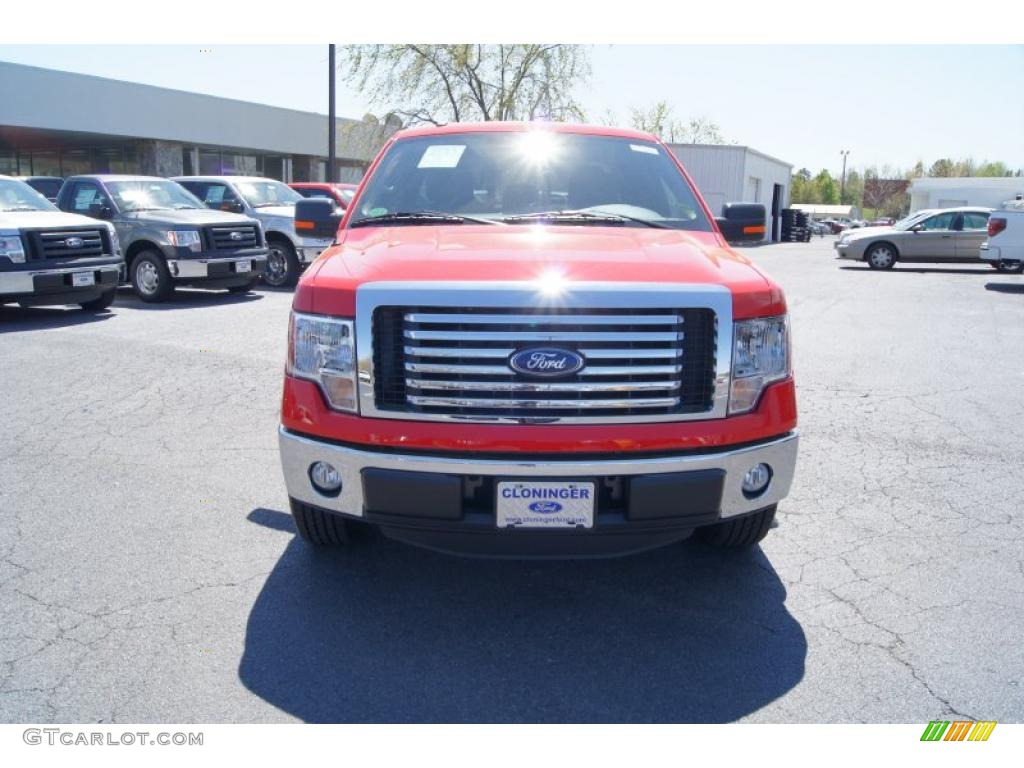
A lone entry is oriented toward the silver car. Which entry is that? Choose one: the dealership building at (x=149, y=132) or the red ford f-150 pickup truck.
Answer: the dealership building

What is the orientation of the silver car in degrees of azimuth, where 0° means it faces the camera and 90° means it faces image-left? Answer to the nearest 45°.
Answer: approximately 90°

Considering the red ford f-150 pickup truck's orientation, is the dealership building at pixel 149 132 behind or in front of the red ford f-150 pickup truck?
behind

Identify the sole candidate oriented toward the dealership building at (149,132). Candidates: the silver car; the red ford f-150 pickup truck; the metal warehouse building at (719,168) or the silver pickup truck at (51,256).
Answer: the silver car

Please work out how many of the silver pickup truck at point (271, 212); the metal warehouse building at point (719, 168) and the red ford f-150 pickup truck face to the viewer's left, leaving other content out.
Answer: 0

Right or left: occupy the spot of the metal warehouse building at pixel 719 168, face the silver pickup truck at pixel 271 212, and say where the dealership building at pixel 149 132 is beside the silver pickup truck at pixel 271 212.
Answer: right

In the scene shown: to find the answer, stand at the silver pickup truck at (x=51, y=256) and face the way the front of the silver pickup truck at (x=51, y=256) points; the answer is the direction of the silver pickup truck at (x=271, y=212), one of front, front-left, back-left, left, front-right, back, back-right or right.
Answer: left

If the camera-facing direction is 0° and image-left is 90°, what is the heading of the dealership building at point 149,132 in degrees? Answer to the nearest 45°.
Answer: approximately 315°

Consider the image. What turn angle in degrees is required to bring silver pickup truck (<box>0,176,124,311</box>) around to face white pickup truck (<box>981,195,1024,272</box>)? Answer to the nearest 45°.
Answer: approximately 45° to its left

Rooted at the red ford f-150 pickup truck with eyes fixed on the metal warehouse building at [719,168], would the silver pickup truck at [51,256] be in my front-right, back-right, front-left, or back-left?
front-left

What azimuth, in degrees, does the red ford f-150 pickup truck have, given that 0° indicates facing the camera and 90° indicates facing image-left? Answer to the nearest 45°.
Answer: approximately 0°

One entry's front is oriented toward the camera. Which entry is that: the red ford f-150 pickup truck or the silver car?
the red ford f-150 pickup truck

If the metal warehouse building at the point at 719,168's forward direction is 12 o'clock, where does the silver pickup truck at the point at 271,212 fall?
The silver pickup truck is roughly at 2 o'clock from the metal warehouse building.

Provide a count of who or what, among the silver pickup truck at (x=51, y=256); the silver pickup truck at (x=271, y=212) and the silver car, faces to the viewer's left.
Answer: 1

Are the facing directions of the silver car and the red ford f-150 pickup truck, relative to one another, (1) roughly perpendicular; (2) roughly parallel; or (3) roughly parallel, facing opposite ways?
roughly perpendicular
